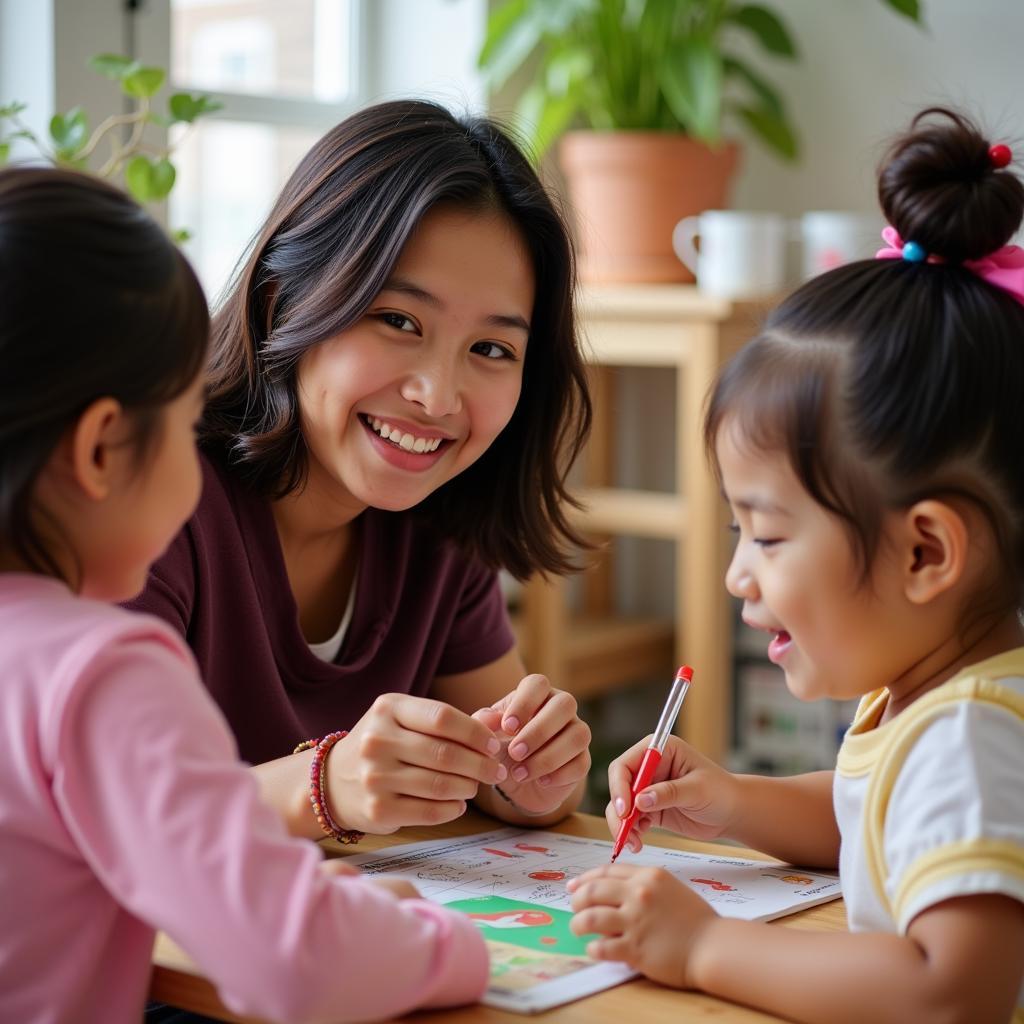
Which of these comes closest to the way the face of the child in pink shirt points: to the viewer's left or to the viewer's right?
to the viewer's right

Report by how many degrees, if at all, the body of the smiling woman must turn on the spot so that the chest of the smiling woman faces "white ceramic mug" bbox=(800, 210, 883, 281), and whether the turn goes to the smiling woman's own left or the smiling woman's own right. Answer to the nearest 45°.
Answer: approximately 90° to the smiling woman's own left

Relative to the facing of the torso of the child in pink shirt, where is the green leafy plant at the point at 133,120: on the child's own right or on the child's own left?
on the child's own left

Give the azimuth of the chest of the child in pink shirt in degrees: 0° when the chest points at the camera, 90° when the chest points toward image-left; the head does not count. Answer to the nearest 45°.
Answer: approximately 225°

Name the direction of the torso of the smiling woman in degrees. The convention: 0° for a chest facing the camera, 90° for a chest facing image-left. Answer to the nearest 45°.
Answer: approximately 315°

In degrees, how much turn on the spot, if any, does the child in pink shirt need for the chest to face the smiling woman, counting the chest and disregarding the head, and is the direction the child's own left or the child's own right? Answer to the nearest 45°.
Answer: approximately 45° to the child's own left

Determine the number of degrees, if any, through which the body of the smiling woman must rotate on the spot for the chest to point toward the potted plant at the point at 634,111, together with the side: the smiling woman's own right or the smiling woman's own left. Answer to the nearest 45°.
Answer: approximately 135° to the smiling woman's own left

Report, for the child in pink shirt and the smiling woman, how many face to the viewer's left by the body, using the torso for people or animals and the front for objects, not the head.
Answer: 0

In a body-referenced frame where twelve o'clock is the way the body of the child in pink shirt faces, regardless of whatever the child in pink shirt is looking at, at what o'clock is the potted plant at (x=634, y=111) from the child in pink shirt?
The potted plant is roughly at 11 o'clock from the child in pink shirt.
